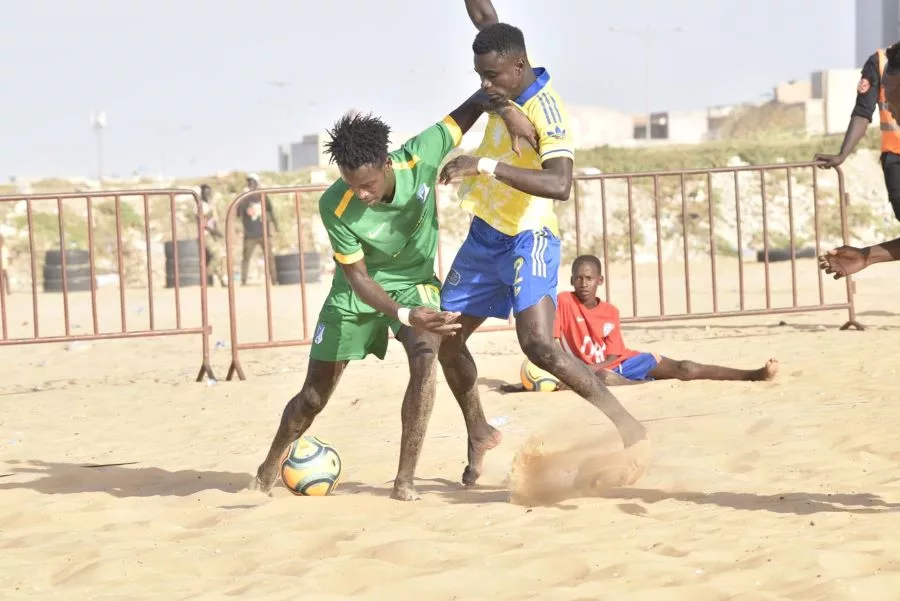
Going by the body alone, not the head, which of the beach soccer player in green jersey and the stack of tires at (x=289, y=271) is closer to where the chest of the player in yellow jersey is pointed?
the beach soccer player in green jersey

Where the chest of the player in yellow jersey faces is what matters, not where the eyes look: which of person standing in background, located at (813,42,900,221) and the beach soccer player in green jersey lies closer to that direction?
the beach soccer player in green jersey

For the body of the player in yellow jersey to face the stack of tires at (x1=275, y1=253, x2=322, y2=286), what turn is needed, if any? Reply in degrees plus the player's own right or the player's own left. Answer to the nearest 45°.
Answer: approximately 135° to the player's own right

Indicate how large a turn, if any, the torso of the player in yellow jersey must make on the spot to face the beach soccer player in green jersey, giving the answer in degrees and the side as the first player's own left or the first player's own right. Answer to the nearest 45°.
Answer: approximately 45° to the first player's own right

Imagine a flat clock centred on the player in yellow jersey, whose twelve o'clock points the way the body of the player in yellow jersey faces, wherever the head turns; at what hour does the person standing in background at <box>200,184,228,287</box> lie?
The person standing in background is roughly at 4 o'clock from the player in yellow jersey.

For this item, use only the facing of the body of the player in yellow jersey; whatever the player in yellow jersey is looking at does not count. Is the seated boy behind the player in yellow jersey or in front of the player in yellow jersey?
behind

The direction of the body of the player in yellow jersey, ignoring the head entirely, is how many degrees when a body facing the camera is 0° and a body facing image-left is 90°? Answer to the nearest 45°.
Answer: approximately 45°

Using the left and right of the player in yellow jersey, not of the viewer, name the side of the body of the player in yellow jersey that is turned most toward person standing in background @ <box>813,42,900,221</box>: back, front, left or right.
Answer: back
